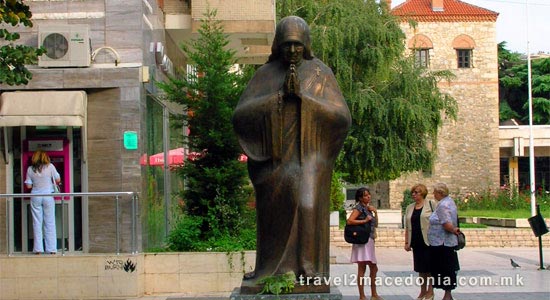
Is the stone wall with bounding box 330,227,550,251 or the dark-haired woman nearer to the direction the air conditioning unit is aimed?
the dark-haired woman

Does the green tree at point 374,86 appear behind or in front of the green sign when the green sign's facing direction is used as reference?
behind

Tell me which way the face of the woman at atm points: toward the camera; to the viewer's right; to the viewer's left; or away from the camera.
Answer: away from the camera

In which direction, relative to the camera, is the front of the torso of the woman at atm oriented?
away from the camera

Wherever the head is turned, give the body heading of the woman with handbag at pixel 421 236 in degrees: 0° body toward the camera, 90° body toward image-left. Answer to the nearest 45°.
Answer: approximately 45°

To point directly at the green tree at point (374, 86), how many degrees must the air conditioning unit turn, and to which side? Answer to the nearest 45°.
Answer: approximately 135° to its left

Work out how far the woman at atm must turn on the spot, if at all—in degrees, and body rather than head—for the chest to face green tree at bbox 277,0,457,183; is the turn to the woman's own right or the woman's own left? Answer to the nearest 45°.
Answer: approximately 45° to the woman's own right

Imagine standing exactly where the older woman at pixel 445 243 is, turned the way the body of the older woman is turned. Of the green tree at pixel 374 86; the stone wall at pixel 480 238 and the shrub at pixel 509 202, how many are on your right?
3

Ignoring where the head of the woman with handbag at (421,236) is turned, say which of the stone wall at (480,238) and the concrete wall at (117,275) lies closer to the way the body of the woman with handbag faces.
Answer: the concrete wall

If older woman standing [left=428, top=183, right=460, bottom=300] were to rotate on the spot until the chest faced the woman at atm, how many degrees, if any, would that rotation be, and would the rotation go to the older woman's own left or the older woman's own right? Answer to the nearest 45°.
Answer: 0° — they already face them
